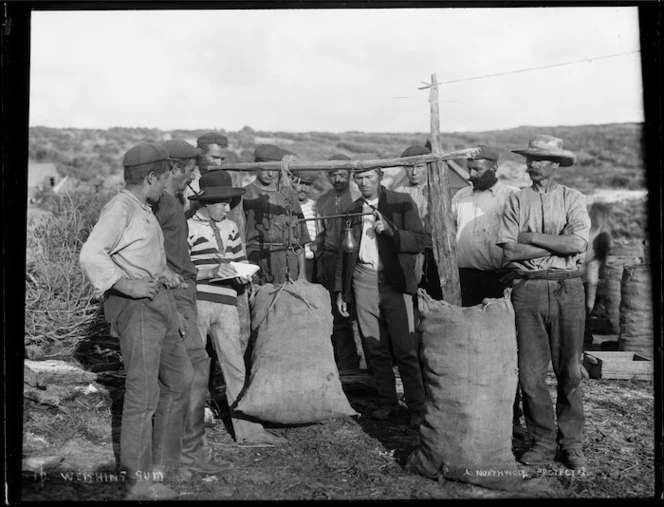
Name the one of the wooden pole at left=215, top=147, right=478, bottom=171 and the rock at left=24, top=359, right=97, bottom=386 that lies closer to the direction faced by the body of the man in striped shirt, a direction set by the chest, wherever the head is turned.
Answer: the wooden pole

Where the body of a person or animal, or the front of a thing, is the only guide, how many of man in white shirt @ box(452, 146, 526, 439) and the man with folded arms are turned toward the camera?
2

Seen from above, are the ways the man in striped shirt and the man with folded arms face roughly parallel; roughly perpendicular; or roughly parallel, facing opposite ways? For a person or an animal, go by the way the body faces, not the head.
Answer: roughly perpendicular
